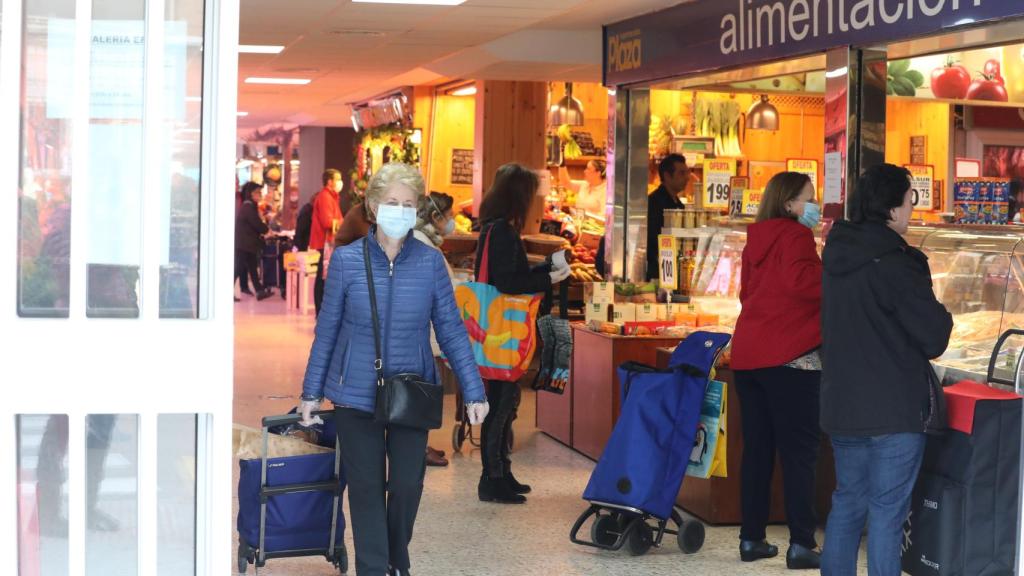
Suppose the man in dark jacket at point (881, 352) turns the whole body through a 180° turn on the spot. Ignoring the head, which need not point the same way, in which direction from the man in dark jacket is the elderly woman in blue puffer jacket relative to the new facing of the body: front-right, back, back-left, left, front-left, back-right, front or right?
front-right

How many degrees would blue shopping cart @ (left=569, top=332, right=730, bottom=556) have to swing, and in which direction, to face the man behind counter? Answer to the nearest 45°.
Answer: approximately 135° to its right

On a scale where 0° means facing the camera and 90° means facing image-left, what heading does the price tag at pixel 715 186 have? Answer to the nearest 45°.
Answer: approximately 0°

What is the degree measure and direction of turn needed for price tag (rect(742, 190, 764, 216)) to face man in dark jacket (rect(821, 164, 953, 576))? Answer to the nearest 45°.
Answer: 0° — it already faces them

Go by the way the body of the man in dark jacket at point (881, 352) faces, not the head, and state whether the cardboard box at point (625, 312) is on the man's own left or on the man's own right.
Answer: on the man's own left

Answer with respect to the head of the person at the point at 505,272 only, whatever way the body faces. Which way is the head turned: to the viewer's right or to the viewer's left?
to the viewer's right

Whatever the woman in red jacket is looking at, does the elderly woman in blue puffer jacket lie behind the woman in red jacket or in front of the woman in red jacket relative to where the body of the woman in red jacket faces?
behind

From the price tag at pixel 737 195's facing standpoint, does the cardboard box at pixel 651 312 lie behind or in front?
in front
